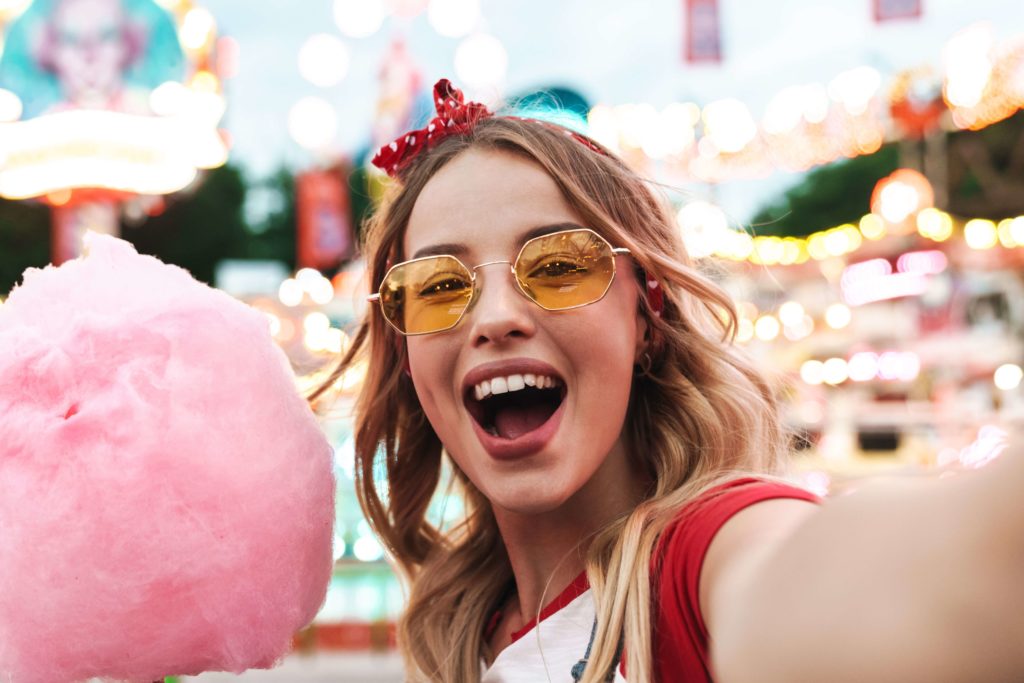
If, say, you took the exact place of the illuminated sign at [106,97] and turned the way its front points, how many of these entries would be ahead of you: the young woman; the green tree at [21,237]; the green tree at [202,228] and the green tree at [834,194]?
1

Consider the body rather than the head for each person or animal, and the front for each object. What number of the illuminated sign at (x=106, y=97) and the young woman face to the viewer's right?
0

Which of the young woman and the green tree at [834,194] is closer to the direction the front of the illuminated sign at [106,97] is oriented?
the young woman

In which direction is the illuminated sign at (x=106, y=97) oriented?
toward the camera

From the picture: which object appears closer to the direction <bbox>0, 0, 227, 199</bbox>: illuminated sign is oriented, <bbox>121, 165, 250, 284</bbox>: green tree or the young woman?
the young woman

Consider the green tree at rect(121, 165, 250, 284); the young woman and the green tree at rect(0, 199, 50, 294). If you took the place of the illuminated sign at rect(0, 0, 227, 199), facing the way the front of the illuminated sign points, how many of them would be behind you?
2

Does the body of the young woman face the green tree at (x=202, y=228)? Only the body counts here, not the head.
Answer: no

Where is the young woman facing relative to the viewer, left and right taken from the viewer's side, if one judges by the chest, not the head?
facing the viewer and to the left of the viewer

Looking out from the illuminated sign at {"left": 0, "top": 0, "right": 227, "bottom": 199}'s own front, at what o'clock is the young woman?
The young woman is roughly at 12 o'clock from the illuminated sign.

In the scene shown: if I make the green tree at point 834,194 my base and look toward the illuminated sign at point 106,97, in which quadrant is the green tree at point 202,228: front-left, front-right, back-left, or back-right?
front-right

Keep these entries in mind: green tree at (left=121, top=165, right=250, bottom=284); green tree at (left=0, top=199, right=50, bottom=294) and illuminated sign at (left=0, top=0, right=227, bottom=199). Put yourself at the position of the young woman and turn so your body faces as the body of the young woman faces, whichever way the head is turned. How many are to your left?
0

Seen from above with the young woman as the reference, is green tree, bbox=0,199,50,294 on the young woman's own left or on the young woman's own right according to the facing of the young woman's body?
on the young woman's own right
